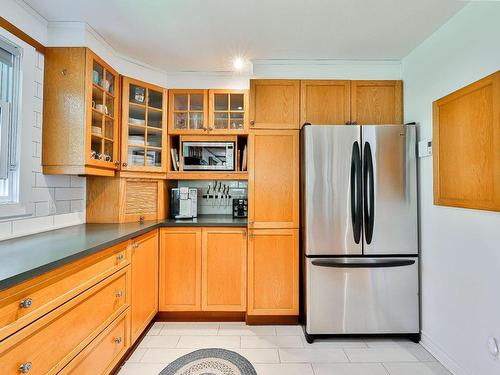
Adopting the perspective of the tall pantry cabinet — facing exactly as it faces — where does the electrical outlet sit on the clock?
The electrical outlet is roughly at 10 o'clock from the tall pantry cabinet.

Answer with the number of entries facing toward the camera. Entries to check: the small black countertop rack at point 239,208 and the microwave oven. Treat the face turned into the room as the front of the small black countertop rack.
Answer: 2

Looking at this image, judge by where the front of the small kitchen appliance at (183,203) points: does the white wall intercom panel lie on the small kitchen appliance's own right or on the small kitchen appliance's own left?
on the small kitchen appliance's own left

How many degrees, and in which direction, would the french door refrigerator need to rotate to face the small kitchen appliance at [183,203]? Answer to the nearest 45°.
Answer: approximately 90° to its right

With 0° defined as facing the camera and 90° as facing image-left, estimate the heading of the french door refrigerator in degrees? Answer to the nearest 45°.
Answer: approximately 0°
